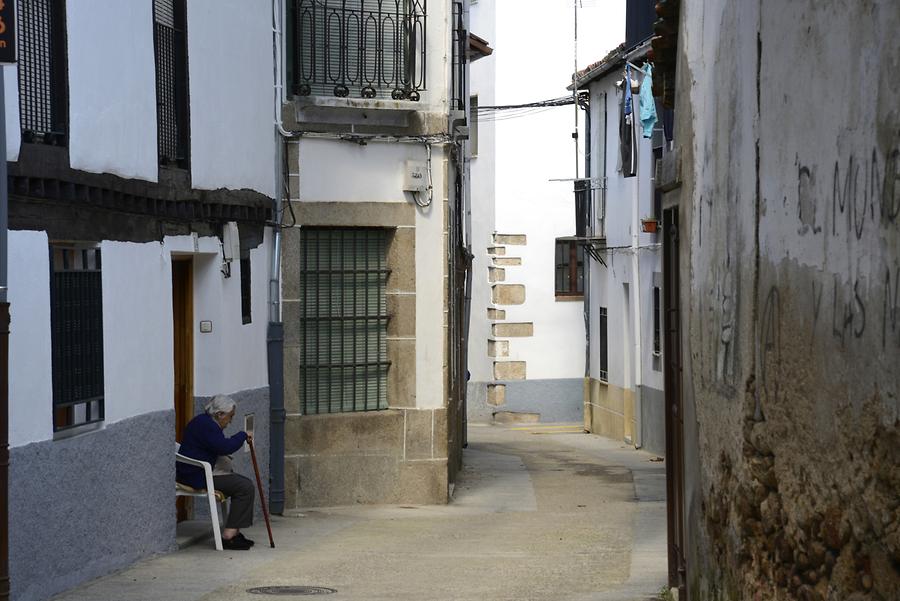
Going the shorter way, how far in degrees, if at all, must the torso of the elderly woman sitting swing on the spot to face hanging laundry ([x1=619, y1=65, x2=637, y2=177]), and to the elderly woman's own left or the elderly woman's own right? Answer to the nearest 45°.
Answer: approximately 45° to the elderly woman's own left

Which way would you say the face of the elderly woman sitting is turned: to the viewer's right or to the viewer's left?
to the viewer's right

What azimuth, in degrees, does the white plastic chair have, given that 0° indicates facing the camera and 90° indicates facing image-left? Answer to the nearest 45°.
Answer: approximately 270°

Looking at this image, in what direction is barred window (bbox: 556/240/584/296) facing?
toward the camera

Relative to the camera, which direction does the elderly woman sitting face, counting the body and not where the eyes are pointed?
to the viewer's right

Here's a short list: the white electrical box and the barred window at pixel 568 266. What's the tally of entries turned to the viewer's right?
0

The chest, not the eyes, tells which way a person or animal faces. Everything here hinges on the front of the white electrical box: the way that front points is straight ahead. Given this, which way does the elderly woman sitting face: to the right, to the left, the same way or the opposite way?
to the left

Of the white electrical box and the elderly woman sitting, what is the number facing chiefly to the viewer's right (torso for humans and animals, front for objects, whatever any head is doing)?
1

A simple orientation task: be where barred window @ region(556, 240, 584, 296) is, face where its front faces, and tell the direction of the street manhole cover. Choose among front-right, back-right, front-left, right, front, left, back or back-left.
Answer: front

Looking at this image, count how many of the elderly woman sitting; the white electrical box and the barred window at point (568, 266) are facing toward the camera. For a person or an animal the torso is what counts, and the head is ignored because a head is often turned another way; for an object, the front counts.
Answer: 2

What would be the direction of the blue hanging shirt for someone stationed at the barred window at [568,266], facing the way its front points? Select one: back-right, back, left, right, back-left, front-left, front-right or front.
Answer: front

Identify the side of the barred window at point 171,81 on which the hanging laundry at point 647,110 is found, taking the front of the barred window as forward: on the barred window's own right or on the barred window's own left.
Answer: on the barred window's own left

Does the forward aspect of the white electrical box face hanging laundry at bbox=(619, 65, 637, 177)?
no
